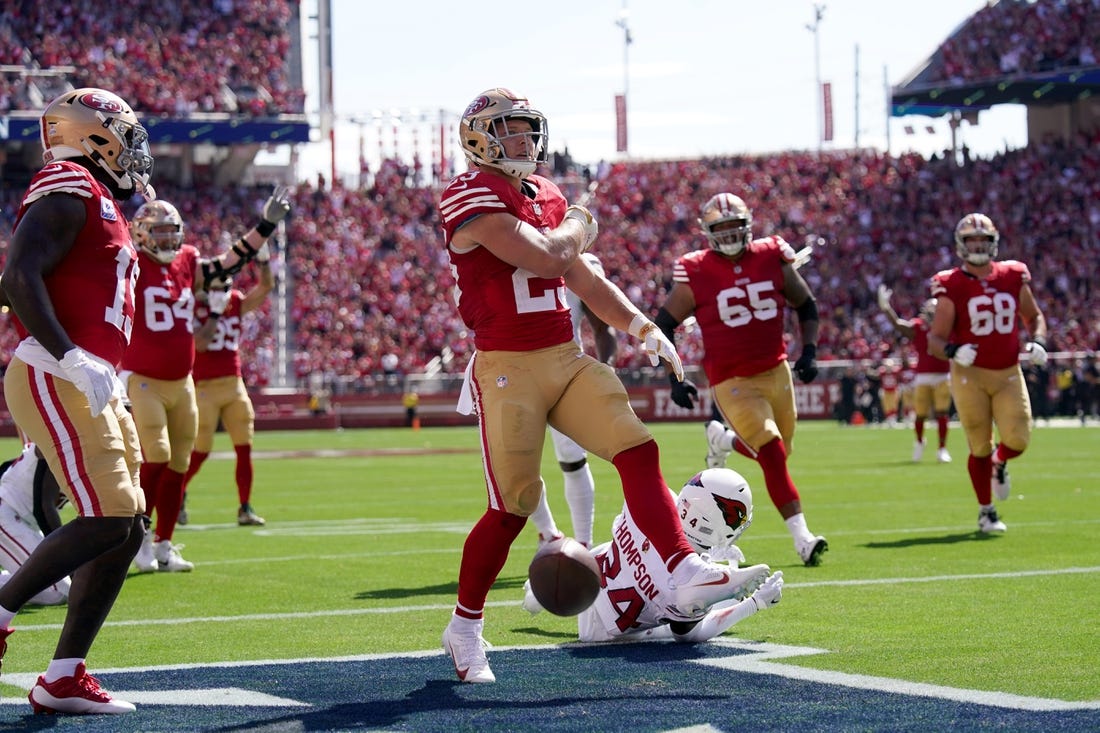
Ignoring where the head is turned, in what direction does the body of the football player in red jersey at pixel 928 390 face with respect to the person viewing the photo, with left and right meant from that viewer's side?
facing the viewer

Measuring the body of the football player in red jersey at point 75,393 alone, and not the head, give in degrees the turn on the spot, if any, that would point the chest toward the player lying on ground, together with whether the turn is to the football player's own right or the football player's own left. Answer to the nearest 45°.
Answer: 0° — they already face them

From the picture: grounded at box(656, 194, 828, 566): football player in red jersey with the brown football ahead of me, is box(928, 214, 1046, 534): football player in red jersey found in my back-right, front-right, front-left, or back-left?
back-left

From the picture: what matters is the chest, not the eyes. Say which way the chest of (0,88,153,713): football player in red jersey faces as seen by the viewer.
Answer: to the viewer's right

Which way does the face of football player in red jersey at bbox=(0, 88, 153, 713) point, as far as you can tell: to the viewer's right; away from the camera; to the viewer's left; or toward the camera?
to the viewer's right

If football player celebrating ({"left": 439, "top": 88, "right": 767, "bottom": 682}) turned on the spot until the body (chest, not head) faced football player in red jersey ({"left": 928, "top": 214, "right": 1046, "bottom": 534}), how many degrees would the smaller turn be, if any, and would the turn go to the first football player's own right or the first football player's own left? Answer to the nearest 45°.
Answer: approximately 90° to the first football player's own left

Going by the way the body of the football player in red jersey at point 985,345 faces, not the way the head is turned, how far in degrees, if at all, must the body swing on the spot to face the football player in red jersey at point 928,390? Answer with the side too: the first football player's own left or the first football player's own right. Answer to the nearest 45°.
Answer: approximately 180°

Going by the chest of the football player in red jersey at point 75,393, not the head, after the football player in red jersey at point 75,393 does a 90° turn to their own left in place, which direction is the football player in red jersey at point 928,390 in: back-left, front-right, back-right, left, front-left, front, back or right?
front-right

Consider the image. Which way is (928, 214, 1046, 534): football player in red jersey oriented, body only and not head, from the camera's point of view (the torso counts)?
toward the camera

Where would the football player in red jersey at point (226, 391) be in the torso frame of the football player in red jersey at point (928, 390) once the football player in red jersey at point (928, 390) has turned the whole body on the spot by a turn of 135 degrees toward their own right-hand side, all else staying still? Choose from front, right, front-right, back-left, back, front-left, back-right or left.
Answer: left

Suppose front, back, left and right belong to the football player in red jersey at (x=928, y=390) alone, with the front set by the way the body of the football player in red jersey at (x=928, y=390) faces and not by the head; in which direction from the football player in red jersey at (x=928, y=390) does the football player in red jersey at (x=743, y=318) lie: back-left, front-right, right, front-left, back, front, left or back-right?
front

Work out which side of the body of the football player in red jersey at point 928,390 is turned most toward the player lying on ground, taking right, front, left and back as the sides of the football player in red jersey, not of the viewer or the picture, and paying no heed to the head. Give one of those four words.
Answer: front

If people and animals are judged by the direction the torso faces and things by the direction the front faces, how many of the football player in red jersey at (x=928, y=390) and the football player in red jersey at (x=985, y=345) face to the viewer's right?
0

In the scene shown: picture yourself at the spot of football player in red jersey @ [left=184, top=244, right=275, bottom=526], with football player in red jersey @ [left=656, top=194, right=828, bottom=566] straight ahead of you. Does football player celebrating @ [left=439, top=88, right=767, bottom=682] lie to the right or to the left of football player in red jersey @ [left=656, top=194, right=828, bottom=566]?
right

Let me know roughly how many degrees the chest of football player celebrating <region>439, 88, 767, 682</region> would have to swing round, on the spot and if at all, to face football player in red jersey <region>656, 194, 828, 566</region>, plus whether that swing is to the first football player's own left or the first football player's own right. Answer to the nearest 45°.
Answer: approximately 135° to the first football player's own left

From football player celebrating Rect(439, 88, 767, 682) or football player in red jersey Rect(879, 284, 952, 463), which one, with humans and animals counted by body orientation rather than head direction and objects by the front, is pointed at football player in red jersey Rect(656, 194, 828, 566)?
football player in red jersey Rect(879, 284, 952, 463)

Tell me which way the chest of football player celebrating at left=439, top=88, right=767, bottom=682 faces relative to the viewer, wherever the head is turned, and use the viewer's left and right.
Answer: facing the viewer and to the right of the viewer

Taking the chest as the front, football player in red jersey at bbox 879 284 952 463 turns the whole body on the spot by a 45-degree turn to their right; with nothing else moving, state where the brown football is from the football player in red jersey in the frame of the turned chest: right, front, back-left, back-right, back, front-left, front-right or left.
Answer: front-left
